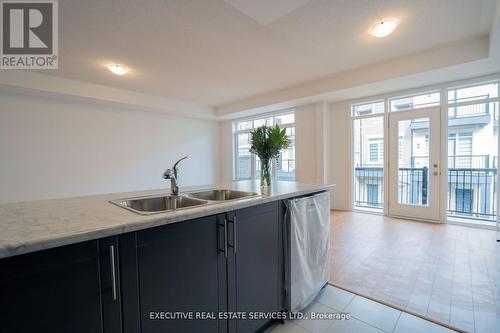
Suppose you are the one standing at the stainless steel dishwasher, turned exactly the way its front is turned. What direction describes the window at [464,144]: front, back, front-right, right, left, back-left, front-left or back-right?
left

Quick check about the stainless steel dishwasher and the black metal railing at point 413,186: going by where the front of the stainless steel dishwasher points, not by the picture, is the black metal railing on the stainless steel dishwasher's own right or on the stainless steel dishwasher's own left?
on the stainless steel dishwasher's own left

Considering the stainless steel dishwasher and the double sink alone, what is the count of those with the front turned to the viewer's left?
0

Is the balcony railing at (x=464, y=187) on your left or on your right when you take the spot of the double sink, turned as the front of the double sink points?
on your left

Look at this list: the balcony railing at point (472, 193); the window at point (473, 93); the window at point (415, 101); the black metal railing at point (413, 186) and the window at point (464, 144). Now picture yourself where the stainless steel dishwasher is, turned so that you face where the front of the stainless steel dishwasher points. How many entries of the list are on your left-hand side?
5

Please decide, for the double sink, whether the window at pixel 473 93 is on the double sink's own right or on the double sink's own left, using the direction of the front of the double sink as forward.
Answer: on the double sink's own left

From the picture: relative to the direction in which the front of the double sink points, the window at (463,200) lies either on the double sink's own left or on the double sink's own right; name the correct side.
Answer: on the double sink's own left

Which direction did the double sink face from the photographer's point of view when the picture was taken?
facing the viewer and to the right of the viewer

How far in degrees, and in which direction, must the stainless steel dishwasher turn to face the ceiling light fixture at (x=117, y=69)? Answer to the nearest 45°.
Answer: approximately 135° to its right

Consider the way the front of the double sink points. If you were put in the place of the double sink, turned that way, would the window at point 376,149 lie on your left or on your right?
on your left
